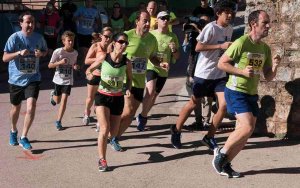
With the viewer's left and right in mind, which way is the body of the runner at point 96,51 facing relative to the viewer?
facing the viewer and to the right of the viewer

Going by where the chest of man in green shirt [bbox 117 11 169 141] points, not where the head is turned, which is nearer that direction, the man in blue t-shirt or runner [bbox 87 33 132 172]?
the runner

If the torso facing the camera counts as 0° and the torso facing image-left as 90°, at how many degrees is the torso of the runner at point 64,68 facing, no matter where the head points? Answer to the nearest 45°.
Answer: approximately 315°

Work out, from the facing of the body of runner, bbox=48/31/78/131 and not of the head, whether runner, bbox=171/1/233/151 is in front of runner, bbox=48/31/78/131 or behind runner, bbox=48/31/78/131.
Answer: in front

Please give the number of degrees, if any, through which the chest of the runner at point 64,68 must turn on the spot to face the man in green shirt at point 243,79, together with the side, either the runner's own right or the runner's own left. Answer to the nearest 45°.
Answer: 0° — they already face them

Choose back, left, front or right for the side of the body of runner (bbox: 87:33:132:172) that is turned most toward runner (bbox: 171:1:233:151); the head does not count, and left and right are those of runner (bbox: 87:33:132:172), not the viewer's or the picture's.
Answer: left

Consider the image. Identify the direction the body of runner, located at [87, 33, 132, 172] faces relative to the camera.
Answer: toward the camera
